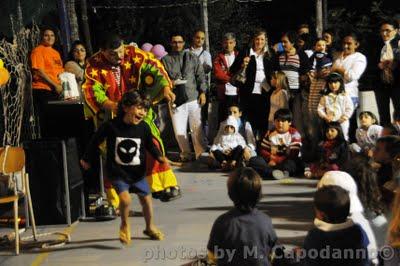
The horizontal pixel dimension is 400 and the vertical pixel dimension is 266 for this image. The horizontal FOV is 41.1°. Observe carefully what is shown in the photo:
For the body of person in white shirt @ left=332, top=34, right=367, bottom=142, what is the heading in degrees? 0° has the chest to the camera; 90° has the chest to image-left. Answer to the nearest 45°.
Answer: approximately 45°

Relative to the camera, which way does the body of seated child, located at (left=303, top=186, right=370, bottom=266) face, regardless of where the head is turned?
away from the camera

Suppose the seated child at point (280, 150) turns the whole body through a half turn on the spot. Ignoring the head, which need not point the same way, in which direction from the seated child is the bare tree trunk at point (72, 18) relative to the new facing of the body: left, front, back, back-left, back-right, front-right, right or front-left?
front-left

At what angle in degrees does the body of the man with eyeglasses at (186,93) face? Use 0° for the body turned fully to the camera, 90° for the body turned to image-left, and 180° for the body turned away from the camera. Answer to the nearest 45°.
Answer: approximately 0°

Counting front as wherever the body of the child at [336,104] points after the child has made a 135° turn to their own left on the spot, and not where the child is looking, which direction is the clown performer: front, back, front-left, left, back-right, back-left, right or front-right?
back

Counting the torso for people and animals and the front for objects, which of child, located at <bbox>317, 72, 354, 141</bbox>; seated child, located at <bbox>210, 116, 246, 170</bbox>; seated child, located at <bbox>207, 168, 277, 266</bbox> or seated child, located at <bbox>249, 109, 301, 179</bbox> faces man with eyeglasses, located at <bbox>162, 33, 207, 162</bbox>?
seated child, located at <bbox>207, 168, 277, 266</bbox>

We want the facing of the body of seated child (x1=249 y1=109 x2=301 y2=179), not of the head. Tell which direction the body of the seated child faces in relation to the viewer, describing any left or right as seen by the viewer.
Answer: facing the viewer

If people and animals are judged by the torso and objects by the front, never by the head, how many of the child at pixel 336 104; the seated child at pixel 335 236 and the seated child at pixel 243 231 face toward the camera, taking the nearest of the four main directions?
1

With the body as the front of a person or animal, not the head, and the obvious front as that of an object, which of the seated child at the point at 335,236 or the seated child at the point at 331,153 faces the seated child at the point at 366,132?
the seated child at the point at 335,236

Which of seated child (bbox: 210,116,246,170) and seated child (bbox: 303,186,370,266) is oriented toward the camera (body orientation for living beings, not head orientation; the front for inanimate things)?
seated child (bbox: 210,116,246,170)

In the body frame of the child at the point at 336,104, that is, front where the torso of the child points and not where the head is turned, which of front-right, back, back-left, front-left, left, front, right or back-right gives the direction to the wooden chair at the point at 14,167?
front-right

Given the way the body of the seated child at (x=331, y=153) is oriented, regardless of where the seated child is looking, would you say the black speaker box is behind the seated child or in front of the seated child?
in front

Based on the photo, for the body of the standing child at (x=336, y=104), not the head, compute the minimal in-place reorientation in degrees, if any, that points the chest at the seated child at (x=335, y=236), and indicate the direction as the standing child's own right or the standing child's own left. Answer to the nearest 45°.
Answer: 0° — they already face them

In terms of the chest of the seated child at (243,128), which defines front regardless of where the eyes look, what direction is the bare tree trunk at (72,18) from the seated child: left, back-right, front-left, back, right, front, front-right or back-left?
back-right

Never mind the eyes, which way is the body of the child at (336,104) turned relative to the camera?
toward the camera

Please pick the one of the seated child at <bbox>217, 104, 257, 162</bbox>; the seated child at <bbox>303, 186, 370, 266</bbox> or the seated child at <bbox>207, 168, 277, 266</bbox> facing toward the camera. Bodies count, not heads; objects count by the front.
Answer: the seated child at <bbox>217, 104, 257, 162</bbox>

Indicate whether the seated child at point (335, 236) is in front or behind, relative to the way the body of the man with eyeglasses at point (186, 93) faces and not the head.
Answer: in front

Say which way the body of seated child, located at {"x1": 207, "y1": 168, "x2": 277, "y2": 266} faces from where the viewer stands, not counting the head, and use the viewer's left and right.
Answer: facing away from the viewer
